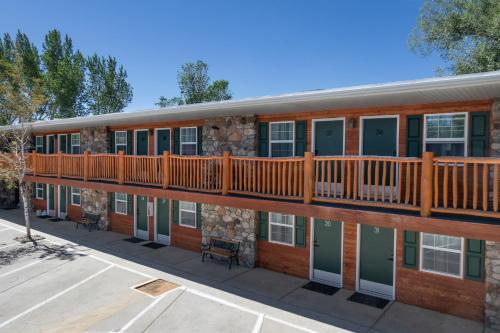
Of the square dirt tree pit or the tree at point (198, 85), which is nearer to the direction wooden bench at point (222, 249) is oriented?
the square dirt tree pit

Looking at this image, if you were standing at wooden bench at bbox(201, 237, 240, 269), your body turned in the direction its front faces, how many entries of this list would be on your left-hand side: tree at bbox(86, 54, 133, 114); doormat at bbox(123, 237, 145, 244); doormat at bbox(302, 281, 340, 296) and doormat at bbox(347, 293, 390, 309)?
2

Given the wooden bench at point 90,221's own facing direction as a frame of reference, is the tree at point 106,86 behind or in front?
behind

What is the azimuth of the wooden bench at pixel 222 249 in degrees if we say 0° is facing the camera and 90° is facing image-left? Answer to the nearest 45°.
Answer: approximately 45°

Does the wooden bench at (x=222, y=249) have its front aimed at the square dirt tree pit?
yes

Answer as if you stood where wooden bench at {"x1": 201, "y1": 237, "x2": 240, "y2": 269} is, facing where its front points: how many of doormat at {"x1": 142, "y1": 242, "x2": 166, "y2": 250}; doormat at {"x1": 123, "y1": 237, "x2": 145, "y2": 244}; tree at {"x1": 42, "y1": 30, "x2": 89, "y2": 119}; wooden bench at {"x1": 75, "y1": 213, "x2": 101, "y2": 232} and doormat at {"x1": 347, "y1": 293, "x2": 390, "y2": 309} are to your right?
4

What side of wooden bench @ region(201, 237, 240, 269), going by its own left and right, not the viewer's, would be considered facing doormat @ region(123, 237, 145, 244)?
right

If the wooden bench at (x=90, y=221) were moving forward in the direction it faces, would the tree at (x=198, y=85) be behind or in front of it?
behind

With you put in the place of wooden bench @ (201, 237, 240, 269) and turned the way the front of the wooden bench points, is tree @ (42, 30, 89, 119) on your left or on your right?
on your right
